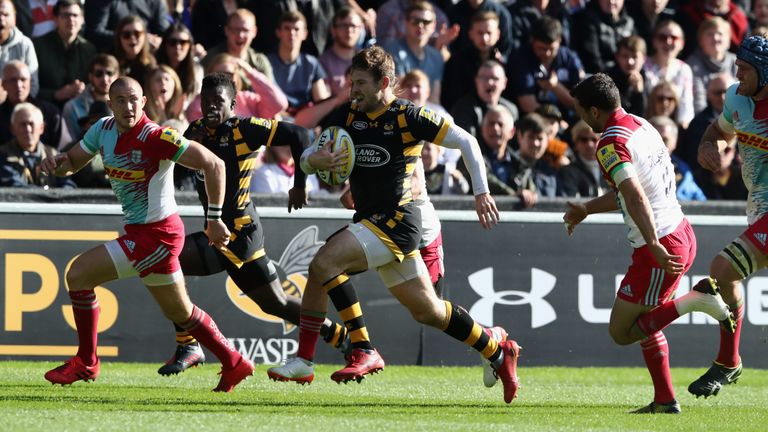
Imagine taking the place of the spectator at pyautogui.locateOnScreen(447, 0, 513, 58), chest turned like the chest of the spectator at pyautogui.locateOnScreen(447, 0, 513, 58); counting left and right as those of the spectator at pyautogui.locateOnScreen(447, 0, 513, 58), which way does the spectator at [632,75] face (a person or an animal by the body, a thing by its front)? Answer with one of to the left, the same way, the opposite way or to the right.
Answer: the same way

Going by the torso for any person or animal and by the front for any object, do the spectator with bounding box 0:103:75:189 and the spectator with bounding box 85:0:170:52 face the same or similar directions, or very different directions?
same or similar directions

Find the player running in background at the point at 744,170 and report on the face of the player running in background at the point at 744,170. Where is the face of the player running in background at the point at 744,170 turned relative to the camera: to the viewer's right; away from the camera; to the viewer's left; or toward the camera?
to the viewer's left

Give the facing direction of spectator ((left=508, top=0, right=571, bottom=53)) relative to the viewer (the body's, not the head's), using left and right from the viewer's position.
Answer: facing the viewer

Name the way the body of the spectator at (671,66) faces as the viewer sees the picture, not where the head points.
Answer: toward the camera

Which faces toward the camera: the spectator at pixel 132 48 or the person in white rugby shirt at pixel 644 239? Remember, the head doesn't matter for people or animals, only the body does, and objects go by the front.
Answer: the spectator

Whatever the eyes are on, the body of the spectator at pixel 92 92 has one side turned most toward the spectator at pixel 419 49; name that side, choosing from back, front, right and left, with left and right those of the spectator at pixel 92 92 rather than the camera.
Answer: left

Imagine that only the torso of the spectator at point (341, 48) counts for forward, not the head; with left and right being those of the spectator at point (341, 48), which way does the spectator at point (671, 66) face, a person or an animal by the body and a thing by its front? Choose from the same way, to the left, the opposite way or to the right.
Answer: the same way

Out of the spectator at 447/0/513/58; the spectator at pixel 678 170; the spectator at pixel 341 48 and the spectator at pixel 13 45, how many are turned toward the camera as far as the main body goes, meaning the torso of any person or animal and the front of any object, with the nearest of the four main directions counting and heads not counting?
4

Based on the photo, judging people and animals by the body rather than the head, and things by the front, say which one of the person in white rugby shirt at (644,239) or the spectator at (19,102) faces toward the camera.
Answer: the spectator

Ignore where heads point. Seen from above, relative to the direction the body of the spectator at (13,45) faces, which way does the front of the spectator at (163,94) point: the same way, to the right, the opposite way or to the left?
the same way

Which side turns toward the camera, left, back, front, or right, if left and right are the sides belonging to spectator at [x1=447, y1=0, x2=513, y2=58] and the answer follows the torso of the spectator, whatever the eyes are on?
front

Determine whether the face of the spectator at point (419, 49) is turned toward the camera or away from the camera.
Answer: toward the camera

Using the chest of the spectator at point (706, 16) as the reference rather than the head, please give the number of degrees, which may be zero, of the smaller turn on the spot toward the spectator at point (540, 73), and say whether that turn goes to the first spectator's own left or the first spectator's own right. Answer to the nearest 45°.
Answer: approximately 45° to the first spectator's own right

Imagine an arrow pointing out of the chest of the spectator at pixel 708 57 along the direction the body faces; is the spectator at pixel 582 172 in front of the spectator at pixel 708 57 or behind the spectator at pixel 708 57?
in front

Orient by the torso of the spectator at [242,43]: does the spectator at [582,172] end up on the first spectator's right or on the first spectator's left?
on the first spectator's left
